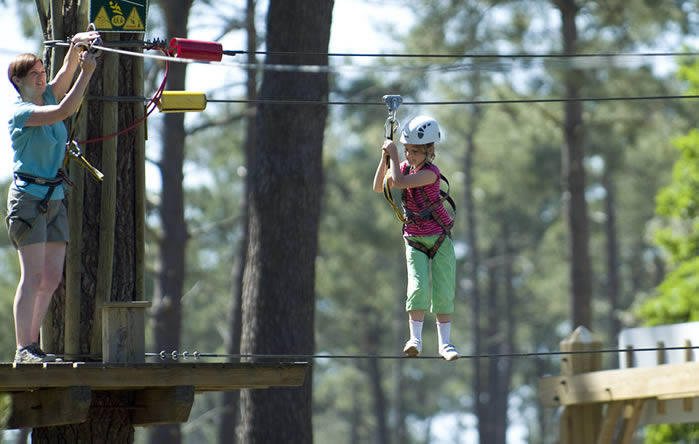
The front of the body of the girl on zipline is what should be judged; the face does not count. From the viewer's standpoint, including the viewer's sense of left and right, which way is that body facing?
facing the viewer and to the left of the viewer

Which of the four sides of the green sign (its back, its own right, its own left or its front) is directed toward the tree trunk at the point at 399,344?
back

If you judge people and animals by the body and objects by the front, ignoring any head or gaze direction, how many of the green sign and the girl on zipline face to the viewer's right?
0

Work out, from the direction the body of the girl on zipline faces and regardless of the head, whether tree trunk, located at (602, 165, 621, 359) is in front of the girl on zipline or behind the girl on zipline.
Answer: behind

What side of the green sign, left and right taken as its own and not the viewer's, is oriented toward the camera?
front

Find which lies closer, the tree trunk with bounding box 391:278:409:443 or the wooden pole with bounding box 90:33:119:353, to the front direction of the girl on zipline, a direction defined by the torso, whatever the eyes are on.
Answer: the wooden pole

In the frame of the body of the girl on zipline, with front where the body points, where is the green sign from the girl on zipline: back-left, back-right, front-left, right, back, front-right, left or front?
front-right

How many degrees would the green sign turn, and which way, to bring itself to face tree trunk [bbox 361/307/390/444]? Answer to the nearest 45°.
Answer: approximately 180°

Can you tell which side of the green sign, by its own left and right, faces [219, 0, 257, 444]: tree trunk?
back
